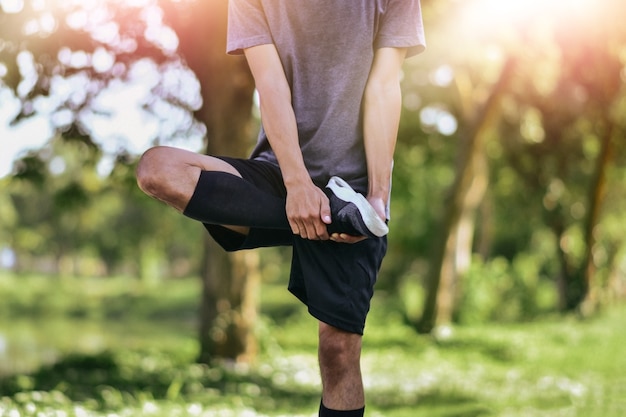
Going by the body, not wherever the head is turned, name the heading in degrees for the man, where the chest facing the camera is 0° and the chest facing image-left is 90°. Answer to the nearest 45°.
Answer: approximately 0°

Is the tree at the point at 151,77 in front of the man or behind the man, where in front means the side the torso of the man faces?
behind
